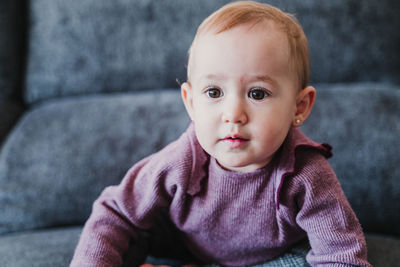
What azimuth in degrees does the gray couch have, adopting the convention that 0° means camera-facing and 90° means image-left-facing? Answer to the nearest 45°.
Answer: approximately 0°
